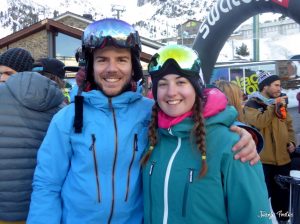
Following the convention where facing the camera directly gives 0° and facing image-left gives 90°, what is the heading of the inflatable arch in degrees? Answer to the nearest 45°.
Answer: approximately 0°

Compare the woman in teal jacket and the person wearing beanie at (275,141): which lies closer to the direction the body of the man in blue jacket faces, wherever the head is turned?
the woman in teal jacket

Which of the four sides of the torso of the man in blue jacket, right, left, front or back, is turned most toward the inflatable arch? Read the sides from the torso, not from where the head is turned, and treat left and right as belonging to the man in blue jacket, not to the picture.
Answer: back

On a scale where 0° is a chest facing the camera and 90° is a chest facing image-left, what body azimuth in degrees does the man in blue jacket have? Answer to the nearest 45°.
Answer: approximately 0°

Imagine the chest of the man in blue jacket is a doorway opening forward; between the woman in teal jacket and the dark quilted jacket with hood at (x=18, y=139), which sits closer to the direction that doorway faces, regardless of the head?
the woman in teal jacket
